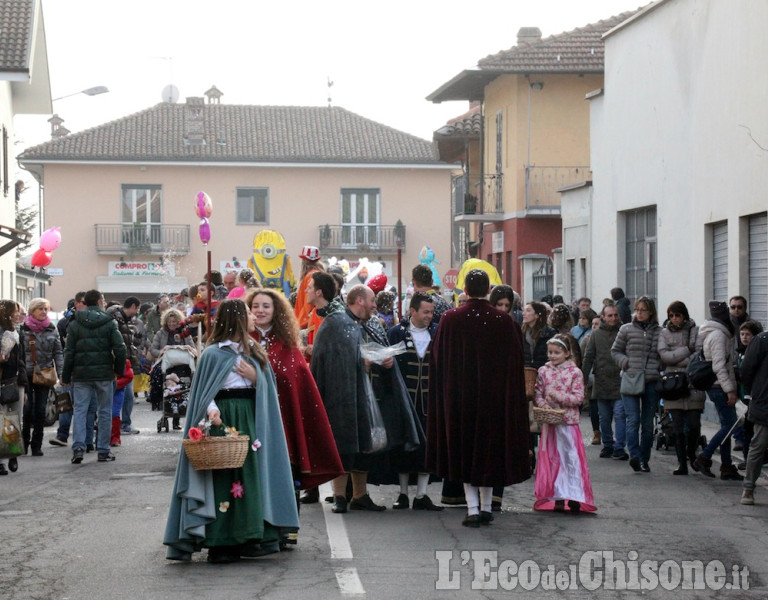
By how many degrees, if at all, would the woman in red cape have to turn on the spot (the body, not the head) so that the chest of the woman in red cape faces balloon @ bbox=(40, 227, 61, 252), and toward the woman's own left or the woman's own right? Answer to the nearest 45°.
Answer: approximately 135° to the woman's own right

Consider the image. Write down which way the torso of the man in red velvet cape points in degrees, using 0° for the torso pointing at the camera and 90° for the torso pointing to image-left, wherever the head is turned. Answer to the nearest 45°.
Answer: approximately 180°

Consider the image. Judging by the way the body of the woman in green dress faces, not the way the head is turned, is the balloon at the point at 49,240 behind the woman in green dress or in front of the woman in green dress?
behind

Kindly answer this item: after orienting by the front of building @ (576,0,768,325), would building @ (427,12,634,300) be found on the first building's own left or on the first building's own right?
on the first building's own right

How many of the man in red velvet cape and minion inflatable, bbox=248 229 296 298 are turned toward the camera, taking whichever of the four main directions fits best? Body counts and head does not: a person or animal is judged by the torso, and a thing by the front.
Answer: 1

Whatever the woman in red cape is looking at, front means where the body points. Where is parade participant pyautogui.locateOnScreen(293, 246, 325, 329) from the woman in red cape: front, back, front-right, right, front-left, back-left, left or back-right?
back-right
